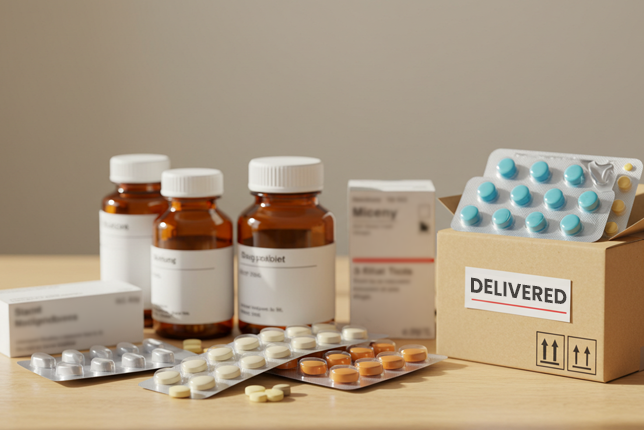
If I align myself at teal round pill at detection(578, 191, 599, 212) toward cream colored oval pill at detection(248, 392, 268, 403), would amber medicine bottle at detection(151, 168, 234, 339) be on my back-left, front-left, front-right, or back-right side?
front-right

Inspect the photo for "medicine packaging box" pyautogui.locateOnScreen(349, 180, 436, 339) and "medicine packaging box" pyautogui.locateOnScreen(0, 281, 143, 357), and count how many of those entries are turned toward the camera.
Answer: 2

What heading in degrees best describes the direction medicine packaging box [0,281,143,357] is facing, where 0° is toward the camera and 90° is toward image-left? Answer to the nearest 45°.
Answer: approximately 0°

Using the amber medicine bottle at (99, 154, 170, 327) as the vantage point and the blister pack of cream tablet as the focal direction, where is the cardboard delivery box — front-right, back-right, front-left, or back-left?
front-left

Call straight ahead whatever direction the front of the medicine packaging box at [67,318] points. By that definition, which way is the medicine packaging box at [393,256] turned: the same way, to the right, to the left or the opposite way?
the same way

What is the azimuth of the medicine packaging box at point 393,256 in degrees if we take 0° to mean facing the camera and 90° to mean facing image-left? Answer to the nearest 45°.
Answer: approximately 0°
